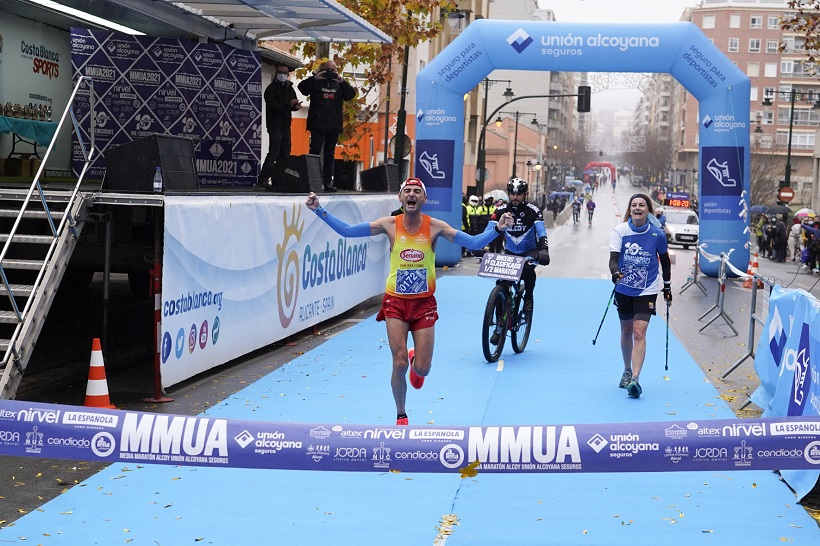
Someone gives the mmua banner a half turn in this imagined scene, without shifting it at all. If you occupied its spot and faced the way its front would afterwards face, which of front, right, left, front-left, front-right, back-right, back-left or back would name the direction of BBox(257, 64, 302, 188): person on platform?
front

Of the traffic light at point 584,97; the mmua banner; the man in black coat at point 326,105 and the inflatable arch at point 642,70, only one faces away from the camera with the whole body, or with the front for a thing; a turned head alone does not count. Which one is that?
the traffic light

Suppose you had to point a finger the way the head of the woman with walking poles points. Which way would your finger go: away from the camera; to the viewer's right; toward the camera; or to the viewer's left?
toward the camera

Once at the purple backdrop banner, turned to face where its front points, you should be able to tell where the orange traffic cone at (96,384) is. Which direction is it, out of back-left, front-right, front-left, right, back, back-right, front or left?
front-right

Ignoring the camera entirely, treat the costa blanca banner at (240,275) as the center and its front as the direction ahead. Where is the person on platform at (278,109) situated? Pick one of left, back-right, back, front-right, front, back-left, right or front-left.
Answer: back-left

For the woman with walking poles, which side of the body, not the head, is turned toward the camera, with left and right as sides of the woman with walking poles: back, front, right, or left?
front

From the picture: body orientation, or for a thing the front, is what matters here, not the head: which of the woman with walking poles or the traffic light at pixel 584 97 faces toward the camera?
the woman with walking poles

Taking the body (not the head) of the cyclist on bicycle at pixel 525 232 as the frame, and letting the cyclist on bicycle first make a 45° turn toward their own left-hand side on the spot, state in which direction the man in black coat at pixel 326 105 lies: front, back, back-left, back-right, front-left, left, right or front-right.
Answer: back

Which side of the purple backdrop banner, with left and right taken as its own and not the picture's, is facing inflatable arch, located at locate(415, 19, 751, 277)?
left

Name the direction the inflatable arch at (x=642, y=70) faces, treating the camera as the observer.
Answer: facing the viewer

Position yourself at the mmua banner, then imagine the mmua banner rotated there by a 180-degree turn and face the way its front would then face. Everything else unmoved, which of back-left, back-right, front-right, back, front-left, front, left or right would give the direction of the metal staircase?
front-left

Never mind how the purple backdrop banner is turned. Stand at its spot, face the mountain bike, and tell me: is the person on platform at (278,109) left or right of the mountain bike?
left

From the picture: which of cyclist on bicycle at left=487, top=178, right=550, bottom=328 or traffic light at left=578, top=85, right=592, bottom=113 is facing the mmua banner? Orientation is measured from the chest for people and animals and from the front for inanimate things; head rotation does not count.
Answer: the cyclist on bicycle

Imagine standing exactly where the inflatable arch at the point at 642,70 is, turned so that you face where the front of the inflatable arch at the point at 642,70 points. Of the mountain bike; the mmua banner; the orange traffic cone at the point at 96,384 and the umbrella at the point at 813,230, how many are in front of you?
3

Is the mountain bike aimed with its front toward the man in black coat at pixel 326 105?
no

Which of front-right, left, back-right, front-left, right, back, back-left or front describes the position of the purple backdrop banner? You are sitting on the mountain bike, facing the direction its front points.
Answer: right

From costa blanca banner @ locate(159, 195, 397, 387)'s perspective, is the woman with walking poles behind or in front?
in front
